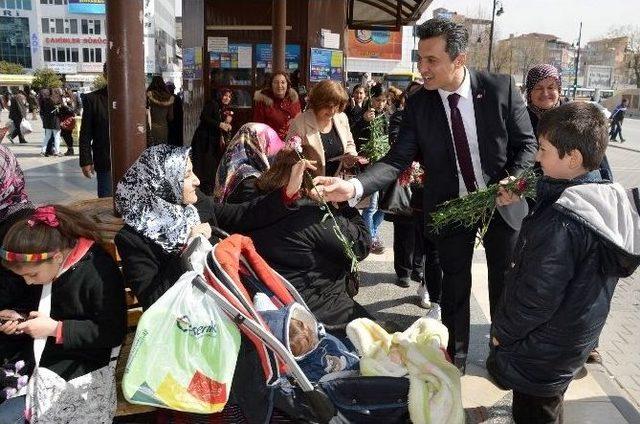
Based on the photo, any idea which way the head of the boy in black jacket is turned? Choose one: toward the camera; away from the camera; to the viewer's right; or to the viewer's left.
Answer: to the viewer's left

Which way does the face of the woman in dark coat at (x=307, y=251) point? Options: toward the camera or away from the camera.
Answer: away from the camera

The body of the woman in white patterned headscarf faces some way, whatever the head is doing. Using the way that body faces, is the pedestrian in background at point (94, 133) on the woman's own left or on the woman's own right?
on the woman's own left

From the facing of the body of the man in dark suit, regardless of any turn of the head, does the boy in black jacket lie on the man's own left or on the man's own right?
on the man's own left

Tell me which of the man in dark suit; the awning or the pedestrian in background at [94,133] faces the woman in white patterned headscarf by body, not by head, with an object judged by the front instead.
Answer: the man in dark suit

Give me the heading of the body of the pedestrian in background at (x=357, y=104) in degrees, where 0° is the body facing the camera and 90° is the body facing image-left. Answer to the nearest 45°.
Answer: approximately 0°

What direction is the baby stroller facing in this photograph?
to the viewer's right

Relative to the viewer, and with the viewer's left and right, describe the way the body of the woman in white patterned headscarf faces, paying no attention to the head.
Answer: facing to the right of the viewer
